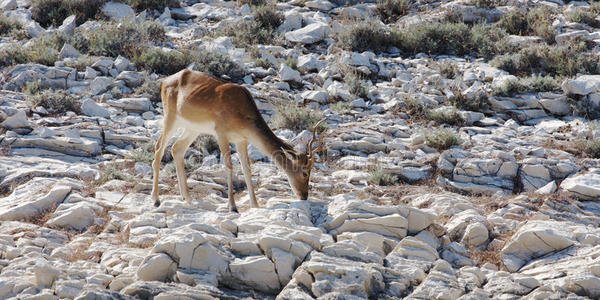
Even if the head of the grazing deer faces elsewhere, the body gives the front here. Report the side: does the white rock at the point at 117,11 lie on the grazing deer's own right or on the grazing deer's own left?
on the grazing deer's own left

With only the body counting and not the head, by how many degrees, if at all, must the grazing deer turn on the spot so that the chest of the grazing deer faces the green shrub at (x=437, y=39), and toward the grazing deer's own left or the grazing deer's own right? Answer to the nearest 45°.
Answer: approximately 45° to the grazing deer's own left

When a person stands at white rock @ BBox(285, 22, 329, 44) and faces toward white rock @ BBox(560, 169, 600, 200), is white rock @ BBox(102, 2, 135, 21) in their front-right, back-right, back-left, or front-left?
back-right

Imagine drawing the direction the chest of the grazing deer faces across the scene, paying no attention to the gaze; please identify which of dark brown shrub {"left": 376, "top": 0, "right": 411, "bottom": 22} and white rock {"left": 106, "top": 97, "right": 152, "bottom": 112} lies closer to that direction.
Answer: the dark brown shrub

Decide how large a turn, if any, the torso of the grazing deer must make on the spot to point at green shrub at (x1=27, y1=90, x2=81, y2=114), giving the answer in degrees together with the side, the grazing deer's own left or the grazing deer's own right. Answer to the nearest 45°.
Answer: approximately 135° to the grazing deer's own left

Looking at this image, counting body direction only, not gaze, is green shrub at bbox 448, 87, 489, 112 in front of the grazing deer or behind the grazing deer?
in front

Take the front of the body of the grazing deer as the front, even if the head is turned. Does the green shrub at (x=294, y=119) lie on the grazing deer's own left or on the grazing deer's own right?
on the grazing deer's own left

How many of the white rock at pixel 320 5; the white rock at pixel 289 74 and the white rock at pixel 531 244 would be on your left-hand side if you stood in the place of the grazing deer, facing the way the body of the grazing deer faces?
2

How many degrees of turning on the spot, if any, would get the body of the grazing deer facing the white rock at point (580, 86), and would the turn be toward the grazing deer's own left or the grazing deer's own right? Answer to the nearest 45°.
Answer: approximately 45° to the grazing deer's own left

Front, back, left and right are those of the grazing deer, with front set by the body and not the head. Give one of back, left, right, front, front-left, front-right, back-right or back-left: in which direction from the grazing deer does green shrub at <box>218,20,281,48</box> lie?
left

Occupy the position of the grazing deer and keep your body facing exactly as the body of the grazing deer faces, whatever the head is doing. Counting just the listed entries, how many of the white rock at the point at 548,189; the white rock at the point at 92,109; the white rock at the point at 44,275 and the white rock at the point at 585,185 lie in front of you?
2

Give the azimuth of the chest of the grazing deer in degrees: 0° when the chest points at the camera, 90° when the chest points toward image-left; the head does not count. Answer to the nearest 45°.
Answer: approximately 270°

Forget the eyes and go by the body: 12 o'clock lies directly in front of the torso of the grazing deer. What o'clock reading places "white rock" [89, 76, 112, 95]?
The white rock is roughly at 8 o'clock from the grazing deer.

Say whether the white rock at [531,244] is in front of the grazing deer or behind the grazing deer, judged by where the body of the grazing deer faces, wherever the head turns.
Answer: in front

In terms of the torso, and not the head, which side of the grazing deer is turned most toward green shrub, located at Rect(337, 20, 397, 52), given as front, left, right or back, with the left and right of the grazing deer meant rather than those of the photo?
left

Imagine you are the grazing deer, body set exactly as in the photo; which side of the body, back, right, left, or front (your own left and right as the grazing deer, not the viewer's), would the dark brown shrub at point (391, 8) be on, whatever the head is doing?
left

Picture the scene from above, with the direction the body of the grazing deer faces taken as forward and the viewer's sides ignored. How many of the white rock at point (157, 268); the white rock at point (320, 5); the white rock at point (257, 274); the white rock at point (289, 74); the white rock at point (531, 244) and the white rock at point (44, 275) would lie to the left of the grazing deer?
2
